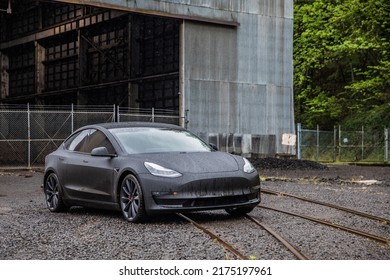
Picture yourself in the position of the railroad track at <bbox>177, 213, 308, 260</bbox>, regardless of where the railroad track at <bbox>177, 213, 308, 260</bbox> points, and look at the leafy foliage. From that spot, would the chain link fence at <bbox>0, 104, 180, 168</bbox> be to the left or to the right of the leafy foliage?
left

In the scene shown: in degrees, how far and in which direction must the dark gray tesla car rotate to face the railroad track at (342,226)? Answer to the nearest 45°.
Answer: approximately 45° to its left

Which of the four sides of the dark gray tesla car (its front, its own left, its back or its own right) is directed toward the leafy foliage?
left

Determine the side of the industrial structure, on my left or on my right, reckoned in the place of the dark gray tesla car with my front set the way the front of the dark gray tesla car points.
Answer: on my left

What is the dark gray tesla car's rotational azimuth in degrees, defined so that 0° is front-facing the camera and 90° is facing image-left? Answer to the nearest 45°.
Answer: approximately 315°

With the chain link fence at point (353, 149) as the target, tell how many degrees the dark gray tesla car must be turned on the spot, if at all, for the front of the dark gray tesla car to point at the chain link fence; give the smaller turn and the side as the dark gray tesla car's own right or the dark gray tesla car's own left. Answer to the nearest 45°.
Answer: approximately 90° to the dark gray tesla car's own left

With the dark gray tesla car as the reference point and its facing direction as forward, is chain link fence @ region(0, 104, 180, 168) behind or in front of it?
behind

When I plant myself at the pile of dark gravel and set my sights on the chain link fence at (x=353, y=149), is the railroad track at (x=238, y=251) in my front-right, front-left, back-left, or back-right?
back-right

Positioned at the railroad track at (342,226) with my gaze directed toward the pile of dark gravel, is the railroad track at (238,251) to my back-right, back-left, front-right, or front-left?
back-left
